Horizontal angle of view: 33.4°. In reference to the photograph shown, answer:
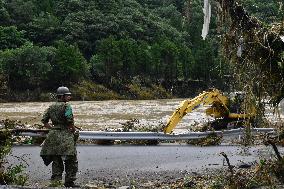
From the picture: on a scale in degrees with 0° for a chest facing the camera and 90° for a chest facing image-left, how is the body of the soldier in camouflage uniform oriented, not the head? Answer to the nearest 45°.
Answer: approximately 225°

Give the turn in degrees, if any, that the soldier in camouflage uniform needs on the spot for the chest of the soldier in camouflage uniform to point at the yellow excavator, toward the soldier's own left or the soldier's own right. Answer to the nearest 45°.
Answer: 0° — they already face it
